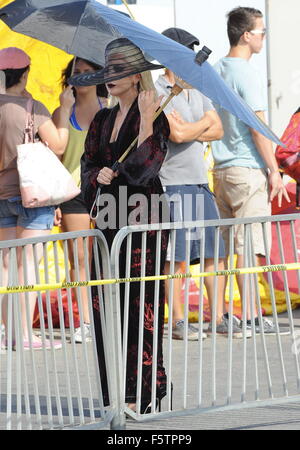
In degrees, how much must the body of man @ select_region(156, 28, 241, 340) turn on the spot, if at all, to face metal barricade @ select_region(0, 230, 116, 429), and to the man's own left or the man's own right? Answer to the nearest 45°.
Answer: approximately 45° to the man's own right

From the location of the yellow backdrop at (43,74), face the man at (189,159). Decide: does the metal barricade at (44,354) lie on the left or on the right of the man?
right

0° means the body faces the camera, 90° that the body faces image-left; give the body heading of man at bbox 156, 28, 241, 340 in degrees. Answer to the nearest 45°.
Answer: approximately 315°
